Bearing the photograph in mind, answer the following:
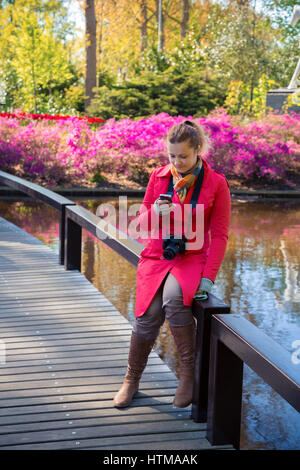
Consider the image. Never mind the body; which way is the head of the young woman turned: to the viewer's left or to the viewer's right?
to the viewer's left

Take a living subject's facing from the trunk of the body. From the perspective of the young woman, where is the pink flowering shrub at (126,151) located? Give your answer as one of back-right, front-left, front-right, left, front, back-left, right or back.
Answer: back-right

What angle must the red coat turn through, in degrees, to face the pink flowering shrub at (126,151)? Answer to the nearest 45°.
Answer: approximately 135° to its right

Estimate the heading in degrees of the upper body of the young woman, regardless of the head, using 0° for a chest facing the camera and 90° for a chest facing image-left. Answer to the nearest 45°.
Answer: approximately 45°
